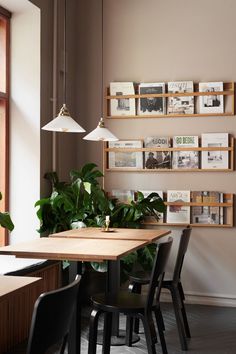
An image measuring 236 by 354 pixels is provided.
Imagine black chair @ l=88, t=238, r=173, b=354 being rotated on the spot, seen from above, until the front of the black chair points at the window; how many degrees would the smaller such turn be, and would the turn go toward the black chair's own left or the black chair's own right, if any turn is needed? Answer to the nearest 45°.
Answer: approximately 45° to the black chair's own right

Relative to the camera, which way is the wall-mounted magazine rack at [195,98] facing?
toward the camera

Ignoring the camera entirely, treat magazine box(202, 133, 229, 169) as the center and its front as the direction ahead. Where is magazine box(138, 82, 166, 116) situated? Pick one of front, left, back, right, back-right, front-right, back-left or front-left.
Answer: right

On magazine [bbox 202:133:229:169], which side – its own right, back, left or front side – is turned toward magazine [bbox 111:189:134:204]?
right

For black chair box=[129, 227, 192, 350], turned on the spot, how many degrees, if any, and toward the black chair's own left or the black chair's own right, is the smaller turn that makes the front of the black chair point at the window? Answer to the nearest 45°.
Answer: approximately 45° to the black chair's own right

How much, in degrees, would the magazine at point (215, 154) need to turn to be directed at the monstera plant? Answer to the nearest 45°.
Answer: approximately 45° to its right

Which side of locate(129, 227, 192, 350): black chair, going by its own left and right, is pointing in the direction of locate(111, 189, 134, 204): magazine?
right

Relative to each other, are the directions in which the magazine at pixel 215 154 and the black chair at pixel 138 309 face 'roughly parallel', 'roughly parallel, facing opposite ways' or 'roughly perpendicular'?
roughly perpendicular

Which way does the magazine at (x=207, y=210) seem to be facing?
toward the camera

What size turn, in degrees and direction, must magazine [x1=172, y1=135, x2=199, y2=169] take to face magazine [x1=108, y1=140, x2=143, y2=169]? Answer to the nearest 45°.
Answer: approximately 90° to its right
